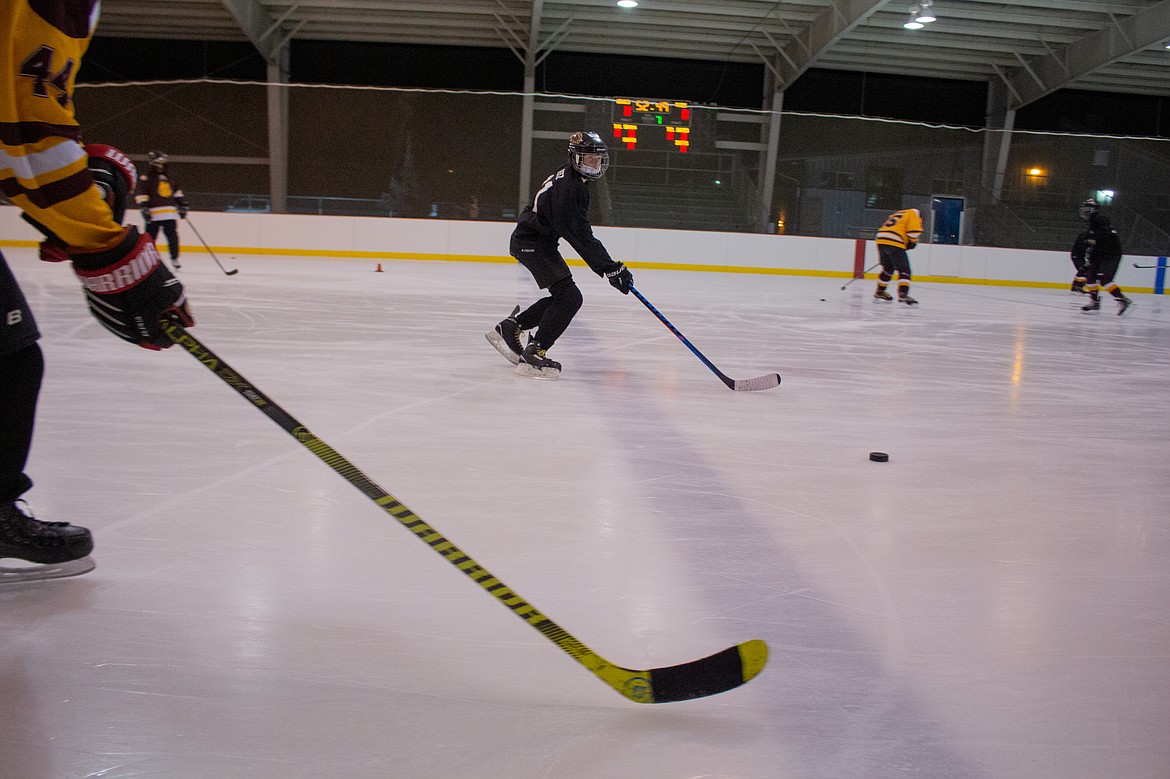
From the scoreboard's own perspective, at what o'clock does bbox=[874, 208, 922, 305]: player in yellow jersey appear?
The player in yellow jersey is roughly at 11 o'clock from the scoreboard.

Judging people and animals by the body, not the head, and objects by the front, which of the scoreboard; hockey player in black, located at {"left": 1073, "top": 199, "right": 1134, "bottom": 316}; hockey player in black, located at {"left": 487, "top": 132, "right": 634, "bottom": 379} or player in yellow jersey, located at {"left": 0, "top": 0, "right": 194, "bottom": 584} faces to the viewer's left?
hockey player in black, located at {"left": 1073, "top": 199, "right": 1134, "bottom": 316}

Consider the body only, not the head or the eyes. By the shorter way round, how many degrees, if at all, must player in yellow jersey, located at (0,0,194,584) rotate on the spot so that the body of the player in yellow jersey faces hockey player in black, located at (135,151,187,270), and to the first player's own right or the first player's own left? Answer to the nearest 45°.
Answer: approximately 90° to the first player's own left

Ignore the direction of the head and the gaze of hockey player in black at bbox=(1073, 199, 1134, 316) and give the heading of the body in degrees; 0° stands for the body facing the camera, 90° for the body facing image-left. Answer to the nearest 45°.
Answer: approximately 90°

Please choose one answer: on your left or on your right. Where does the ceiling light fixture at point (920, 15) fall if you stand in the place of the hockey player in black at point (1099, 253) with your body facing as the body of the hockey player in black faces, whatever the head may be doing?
on your right

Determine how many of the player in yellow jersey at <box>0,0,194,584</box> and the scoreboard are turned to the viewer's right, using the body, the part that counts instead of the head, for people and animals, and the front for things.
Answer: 1

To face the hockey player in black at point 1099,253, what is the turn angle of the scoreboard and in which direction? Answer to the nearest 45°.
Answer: approximately 45° to its left

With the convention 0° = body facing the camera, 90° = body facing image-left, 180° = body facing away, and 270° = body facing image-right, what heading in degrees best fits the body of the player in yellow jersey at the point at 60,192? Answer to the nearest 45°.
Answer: approximately 270°
